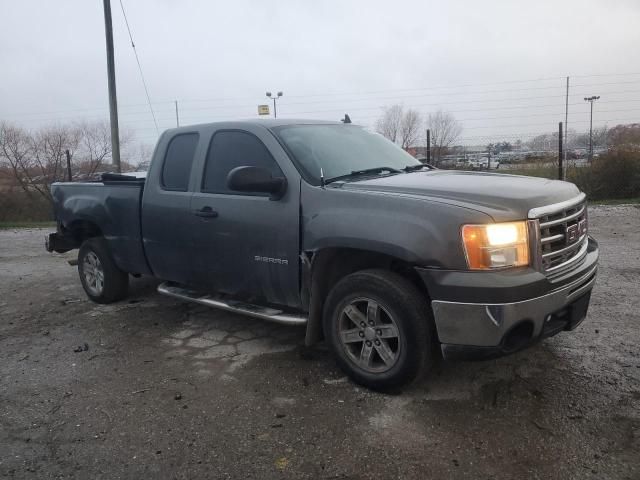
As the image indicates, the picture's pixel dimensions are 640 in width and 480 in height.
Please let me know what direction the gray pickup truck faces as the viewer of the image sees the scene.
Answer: facing the viewer and to the right of the viewer

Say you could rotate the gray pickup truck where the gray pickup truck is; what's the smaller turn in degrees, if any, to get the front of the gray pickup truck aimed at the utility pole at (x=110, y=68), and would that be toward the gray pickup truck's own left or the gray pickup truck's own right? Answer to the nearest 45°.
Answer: approximately 180°
